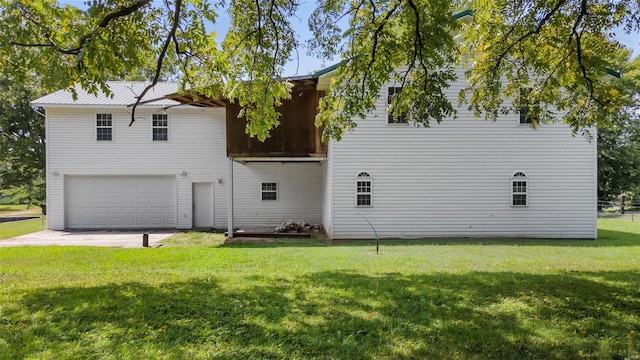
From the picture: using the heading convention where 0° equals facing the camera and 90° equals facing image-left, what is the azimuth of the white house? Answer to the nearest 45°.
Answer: approximately 0°

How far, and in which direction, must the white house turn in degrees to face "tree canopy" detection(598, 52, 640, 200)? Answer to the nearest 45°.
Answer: approximately 135° to its left

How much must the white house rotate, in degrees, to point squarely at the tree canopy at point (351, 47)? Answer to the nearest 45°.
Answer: approximately 45° to its right

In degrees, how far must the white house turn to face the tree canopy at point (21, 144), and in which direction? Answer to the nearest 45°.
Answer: approximately 135° to its right
